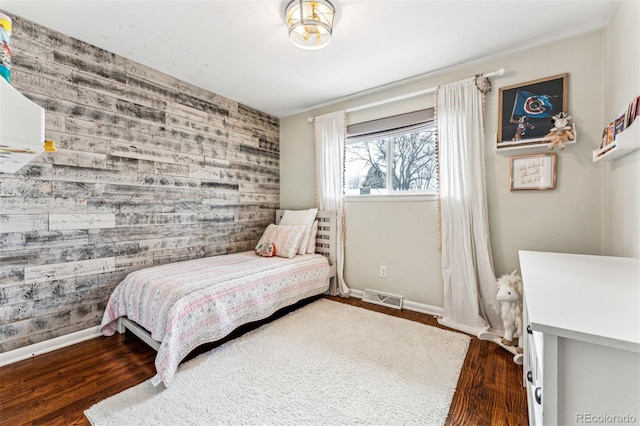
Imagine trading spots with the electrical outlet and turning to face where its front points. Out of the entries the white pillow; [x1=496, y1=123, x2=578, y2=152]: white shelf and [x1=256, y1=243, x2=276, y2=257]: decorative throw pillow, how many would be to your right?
2

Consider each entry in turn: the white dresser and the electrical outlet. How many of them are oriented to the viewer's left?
1

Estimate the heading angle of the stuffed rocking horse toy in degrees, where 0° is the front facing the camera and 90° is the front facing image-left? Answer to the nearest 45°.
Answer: approximately 45°

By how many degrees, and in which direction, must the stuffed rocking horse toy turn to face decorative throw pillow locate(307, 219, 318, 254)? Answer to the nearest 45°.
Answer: approximately 45° to its right

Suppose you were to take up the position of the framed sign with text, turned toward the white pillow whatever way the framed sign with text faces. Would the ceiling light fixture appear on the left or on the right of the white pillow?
left

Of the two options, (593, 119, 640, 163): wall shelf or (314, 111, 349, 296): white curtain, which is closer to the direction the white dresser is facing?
the white curtain

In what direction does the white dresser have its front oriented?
to the viewer's left

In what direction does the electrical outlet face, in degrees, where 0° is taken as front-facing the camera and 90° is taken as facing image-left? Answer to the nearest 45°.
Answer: approximately 0°

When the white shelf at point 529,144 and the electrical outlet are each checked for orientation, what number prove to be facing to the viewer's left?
0

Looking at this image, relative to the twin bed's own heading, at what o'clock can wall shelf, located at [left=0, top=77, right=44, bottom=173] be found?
The wall shelf is roughly at 1 o'clock from the twin bed.

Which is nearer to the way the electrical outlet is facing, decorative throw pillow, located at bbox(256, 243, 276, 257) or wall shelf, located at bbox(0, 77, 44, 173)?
the wall shelf

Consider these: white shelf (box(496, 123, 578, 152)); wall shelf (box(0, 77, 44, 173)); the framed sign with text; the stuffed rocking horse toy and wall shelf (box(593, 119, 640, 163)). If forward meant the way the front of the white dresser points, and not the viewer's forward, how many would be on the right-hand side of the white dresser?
4

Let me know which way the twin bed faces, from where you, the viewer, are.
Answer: facing the viewer and to the left of the viewer

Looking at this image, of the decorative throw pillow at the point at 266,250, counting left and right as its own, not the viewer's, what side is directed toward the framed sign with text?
left
